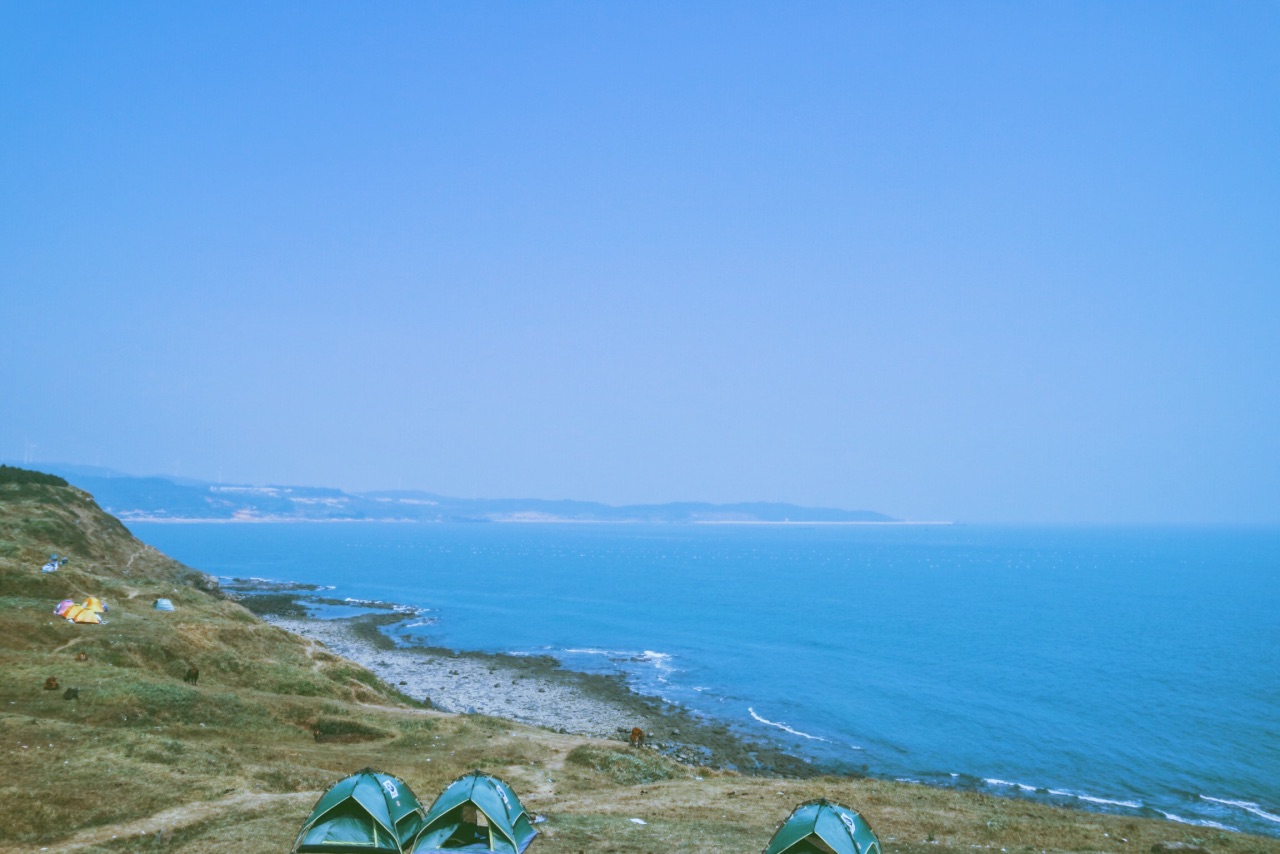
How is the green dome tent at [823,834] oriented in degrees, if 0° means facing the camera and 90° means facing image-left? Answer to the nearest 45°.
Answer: approximately 0°

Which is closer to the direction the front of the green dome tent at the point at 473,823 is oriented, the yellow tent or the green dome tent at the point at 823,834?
the green dome tent

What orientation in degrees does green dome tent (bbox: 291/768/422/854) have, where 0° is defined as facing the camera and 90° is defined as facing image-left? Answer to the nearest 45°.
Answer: approximately 0°

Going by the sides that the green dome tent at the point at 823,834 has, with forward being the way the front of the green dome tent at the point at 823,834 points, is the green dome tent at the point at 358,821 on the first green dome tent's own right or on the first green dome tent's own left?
on the first green dome tent's own right

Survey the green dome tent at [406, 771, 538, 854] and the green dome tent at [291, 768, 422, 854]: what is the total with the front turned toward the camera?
2

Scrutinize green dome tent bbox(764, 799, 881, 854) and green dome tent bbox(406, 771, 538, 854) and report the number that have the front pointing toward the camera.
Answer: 2

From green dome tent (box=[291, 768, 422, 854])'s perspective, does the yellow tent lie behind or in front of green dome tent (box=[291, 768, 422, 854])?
behind
